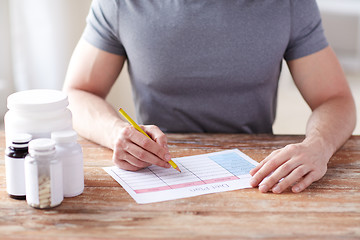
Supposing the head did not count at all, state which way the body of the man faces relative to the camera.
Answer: toward the camera

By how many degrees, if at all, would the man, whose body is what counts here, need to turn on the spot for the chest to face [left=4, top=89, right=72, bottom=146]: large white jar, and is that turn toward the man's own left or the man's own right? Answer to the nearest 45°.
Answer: approximately 45° to the man's own right

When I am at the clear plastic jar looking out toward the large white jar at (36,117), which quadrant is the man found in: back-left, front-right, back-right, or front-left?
front-right

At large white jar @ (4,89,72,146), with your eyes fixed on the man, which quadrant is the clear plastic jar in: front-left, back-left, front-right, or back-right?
back-right

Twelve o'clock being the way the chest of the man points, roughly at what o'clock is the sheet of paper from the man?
The sheet of paper is roughly at 12 o'clock from the man.

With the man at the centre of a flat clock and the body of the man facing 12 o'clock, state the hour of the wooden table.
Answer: The wooden table is roughly at 12 o'clock from the man.

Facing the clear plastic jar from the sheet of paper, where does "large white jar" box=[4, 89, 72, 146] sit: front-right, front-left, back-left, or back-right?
front-right

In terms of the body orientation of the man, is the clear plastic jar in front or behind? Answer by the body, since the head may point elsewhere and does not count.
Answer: in front

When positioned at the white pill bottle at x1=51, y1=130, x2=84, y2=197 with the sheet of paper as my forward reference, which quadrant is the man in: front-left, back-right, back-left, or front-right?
front-left
